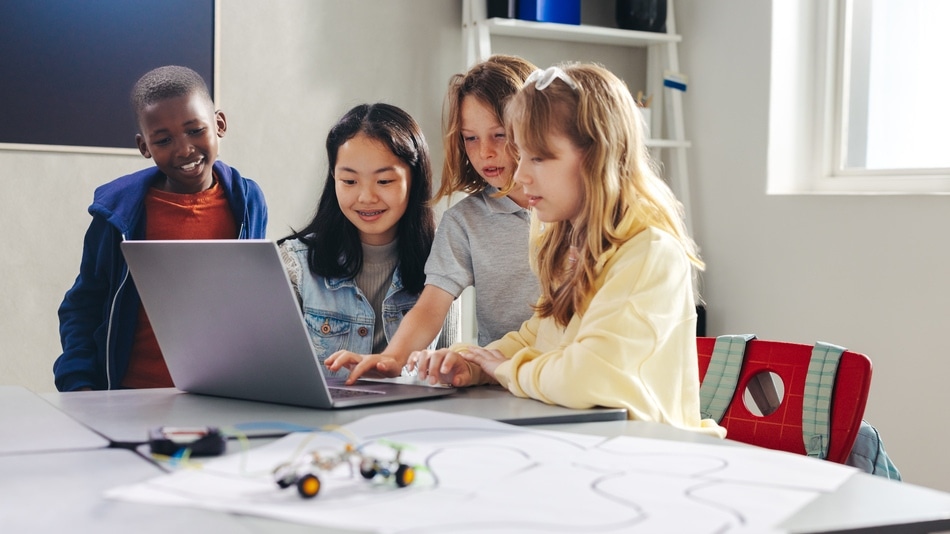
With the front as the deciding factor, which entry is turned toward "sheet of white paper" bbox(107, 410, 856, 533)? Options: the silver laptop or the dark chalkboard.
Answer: the dark chalkboard

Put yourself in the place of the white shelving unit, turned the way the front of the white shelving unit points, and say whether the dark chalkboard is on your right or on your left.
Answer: on your right

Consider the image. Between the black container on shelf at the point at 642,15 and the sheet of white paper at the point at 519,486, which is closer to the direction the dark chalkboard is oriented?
the sheet of white paper

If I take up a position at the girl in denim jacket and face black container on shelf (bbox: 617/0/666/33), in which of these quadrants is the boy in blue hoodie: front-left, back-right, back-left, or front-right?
back-left

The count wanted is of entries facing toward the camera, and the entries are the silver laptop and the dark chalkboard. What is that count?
1

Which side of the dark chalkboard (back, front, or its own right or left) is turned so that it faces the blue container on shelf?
left

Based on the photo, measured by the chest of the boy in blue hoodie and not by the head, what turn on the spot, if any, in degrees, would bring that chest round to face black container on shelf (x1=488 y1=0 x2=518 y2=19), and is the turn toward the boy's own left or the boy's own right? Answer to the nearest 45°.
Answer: approximately 90° to the boy's own left

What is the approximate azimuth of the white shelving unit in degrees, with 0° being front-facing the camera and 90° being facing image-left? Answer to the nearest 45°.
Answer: approximately 0°

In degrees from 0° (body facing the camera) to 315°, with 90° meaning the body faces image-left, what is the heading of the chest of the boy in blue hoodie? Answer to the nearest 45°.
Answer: approximately 315°

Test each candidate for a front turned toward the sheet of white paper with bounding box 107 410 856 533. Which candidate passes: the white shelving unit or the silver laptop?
the white shelving unit

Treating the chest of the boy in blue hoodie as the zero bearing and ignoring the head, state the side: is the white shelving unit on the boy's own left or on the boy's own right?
on the boy's own left

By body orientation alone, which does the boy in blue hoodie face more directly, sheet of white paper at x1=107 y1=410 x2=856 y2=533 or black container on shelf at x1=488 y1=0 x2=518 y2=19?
the sheet of white paper
